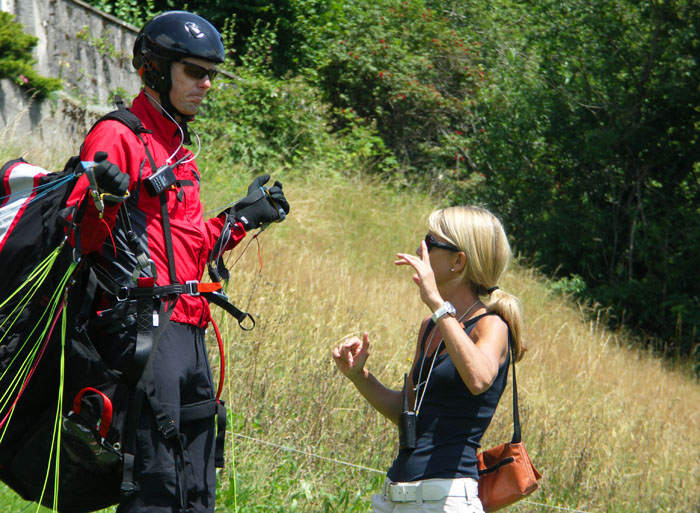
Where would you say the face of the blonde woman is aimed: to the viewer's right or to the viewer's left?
to the viewer's left

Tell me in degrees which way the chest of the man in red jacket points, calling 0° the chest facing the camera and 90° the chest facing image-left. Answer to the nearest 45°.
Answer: approximately 315°

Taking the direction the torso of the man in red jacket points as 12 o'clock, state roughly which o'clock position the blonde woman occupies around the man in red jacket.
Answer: The blonde woman is roughly at 11 o'clock from the man in red jacket.

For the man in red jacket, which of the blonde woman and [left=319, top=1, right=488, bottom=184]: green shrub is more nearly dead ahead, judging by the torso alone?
the blonde woman

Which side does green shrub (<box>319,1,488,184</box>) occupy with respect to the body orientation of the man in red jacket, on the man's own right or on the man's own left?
on the man's own left
